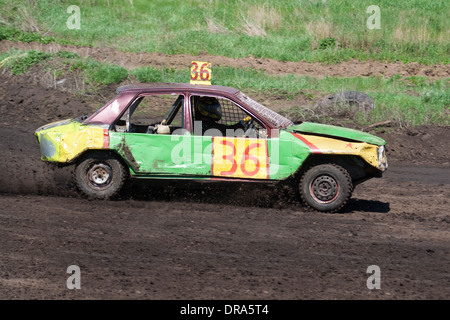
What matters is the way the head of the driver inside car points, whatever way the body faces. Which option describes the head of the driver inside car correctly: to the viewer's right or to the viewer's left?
to the viewer's right

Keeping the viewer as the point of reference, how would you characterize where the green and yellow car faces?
facing to the right of the viewer

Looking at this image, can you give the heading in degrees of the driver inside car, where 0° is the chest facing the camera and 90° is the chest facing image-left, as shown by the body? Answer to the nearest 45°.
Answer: approximately 270°
